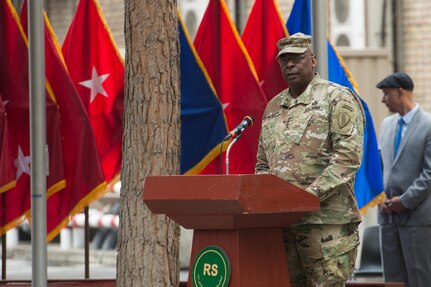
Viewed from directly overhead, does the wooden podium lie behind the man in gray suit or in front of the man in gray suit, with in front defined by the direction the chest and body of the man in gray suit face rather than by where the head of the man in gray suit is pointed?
in front

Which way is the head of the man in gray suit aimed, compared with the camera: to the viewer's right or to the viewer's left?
to the viewer's left

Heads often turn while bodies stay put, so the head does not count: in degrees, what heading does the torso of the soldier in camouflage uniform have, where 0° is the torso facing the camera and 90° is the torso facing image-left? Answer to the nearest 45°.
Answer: approximately 45°

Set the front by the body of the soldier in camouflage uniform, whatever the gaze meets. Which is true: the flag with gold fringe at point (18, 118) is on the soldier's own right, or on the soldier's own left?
on the soldier's own right

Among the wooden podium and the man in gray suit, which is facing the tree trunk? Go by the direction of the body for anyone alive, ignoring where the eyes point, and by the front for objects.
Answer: the man in gray suit

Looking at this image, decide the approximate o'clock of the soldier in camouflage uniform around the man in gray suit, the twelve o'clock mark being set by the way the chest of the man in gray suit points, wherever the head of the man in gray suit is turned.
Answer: The soldier in camouflage uniform is roughly at 11 o'clock from the man in gray suit.

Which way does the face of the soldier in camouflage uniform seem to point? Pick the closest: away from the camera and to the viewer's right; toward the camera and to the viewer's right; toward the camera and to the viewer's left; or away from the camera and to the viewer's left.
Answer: toward the camera and to the viewer's left
